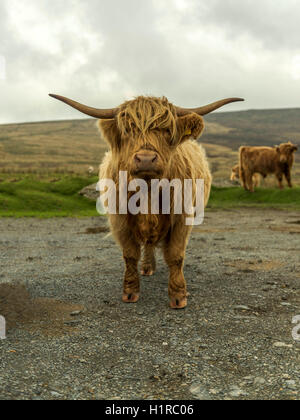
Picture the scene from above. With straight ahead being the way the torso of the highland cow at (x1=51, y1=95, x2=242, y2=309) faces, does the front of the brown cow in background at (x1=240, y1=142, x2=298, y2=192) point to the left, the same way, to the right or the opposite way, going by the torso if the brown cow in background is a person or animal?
to the left

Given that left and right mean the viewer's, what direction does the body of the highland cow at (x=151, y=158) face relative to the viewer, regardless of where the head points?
facing the viewer

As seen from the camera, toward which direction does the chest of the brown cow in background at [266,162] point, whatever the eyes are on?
to the viewer's right

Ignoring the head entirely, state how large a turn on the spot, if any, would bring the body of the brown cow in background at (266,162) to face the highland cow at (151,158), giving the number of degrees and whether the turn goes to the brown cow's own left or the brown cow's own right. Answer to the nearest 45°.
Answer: approximately 90° to the brown cow's own right

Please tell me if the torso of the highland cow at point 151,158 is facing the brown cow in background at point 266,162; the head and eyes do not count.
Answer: no

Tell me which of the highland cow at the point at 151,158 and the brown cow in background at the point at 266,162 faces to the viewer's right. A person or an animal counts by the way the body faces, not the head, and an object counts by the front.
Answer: the brown cow in background

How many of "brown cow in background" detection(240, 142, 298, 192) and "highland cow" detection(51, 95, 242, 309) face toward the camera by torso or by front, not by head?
1
